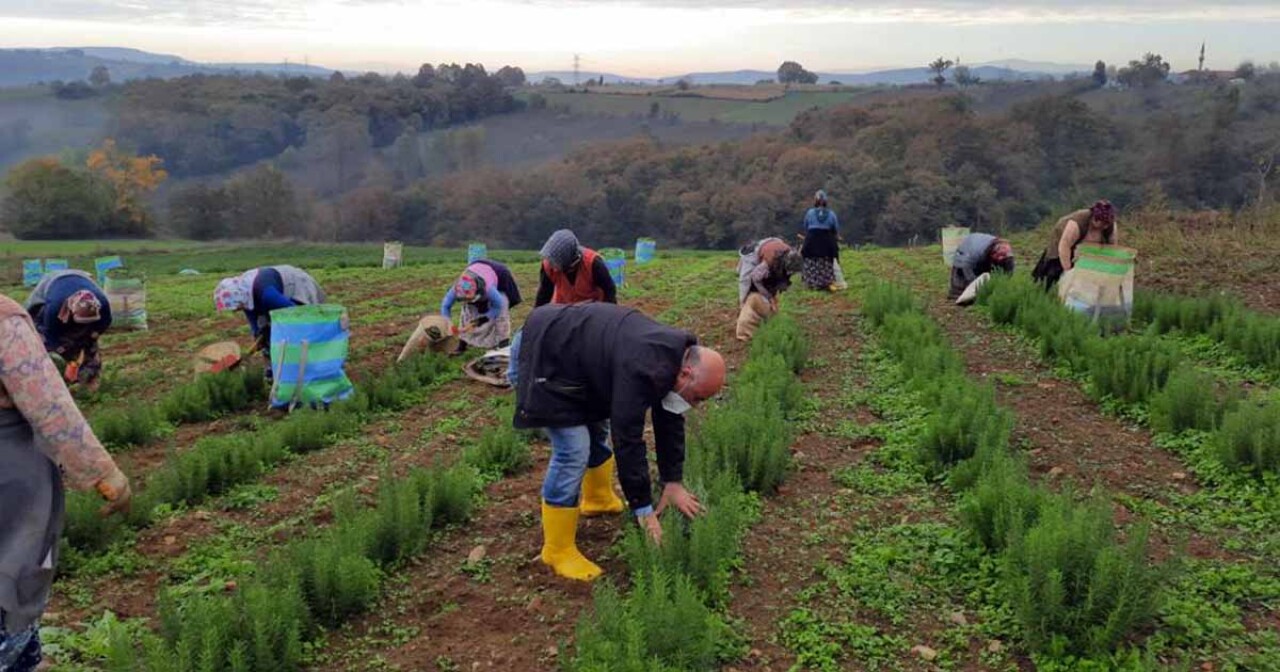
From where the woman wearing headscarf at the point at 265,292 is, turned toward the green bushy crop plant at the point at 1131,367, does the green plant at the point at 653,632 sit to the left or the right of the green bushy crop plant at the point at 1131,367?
right

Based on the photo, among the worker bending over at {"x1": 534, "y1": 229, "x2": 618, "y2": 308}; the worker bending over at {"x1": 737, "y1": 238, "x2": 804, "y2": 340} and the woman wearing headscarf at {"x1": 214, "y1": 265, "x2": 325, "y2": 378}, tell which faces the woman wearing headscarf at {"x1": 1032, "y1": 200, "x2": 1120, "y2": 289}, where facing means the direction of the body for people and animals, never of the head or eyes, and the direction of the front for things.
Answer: the worker bending over at {"x1": 737, "y1": 238, "x2": 804, "y2": 340}

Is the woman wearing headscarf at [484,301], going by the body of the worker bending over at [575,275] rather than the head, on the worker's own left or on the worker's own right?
on the worker's own right

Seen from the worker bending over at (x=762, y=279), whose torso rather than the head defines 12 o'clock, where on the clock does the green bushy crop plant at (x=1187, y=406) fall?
The green bushy crop plant is roughly at 2 o'clock from the worker bending over.

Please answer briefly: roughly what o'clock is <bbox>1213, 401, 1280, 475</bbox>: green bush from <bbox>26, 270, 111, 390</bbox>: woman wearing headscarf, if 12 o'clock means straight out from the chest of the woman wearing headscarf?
The green bush is roughly at 12 o'clock from the woman wearing headscarf.

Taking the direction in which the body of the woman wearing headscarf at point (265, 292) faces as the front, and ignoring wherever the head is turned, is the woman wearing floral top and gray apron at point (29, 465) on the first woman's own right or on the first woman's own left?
on the first woman's own left

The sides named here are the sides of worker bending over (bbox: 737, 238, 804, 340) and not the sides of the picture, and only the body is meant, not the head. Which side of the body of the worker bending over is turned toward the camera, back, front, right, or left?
right

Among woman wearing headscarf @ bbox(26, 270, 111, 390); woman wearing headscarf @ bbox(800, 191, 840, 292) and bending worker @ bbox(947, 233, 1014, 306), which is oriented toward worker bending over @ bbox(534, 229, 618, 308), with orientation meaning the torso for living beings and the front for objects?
woman wearing headscarf @ bbox(26, 270, 111, 390)

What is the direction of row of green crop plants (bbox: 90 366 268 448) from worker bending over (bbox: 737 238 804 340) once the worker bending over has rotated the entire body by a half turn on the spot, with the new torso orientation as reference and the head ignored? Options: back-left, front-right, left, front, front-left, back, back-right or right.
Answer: front-left

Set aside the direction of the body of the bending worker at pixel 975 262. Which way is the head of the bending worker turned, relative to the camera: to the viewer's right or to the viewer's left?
to the viewer's right

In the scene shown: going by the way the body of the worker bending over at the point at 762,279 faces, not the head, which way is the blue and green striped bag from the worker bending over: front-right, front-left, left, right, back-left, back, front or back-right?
back-right

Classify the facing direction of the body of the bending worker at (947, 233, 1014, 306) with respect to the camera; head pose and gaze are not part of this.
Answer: to the viewer's right

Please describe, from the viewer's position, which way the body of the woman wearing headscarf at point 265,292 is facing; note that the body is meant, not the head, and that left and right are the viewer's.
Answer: facing to the left of the viewer
